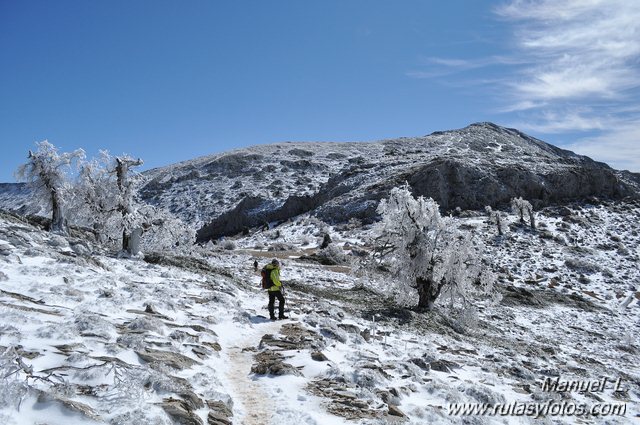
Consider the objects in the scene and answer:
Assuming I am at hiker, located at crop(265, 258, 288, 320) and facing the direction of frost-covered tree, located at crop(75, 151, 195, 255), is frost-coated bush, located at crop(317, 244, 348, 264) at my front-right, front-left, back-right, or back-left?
front-right

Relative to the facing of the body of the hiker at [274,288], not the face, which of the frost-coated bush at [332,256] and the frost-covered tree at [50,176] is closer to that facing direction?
the frost-coated bush

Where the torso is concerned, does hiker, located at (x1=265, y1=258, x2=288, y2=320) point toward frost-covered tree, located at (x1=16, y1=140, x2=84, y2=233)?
no

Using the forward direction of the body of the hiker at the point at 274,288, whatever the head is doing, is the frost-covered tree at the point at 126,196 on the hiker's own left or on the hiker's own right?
on the hiker's own left

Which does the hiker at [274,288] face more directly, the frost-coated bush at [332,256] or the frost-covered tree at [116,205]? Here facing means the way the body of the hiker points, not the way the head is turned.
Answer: the frost-coated bush

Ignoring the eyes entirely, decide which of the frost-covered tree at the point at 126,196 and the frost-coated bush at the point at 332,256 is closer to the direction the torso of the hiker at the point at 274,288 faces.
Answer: the frost-coated bush

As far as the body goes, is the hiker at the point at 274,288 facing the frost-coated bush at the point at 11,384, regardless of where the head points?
no

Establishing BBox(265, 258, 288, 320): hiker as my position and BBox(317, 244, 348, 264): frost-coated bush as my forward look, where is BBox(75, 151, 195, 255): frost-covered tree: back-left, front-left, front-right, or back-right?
front-left

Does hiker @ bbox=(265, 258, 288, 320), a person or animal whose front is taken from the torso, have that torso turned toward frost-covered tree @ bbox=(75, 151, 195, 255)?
no
